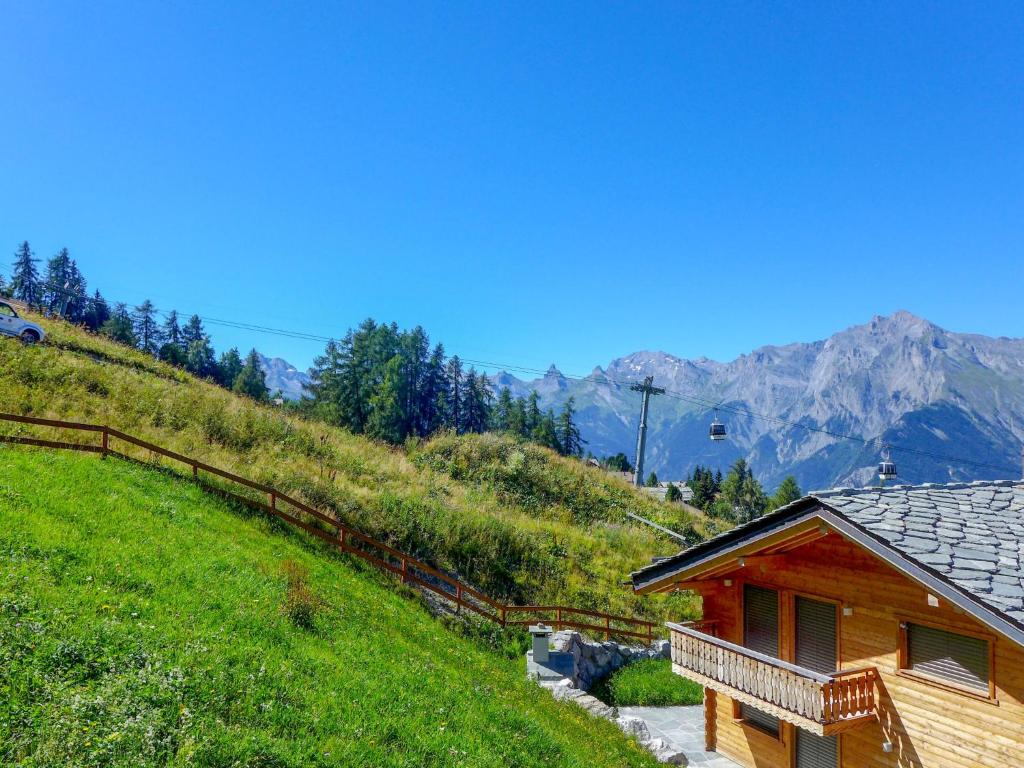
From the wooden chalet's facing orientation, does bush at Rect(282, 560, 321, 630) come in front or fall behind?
in front

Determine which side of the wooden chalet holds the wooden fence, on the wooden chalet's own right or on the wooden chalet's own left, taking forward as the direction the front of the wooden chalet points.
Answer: on the wooden chalet's own right

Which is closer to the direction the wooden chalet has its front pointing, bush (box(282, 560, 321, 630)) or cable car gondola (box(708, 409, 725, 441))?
the bush

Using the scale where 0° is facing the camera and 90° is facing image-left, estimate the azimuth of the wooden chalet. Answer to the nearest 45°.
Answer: approximately 45°

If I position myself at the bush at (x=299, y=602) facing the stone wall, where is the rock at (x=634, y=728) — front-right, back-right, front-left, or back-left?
front-right

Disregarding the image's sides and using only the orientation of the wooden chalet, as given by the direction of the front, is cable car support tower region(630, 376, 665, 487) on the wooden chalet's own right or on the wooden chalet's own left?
on the wooden chalet's own right

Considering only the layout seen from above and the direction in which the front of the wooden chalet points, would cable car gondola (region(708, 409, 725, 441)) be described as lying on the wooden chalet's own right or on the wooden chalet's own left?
on the wooden chalet's own right

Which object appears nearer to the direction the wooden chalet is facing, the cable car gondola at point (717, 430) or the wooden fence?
the wooden fence

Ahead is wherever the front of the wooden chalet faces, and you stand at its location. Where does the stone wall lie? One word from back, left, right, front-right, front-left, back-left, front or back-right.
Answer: right
